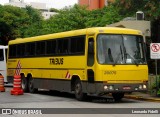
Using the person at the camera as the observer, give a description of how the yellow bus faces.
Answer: facing the viewer and to the right of the viewer
